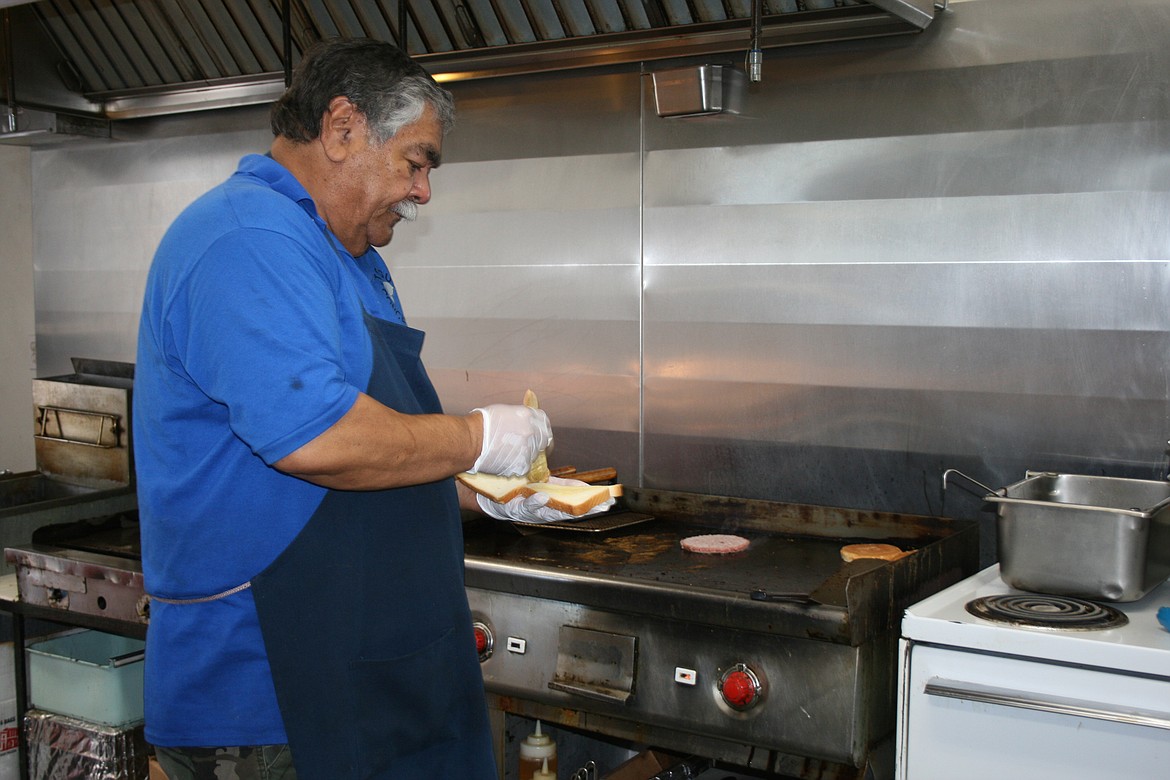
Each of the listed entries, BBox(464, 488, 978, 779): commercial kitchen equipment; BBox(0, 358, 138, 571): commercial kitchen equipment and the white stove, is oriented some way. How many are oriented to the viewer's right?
0

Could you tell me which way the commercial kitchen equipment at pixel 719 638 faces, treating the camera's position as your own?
facing the viewer and to the left of the viewer

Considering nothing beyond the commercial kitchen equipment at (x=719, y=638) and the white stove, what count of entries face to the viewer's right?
0

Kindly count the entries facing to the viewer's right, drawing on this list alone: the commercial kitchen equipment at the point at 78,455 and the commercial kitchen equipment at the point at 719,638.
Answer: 0

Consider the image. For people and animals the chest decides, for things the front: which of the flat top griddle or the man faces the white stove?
the man

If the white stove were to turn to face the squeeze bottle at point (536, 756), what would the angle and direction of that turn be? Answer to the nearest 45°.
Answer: approximately 45° to its right

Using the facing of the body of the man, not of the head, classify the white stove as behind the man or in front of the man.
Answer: in front

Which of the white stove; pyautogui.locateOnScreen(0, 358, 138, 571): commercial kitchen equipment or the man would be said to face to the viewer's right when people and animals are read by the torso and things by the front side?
the man

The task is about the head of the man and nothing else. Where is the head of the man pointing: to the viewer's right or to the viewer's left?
to the viewer's right

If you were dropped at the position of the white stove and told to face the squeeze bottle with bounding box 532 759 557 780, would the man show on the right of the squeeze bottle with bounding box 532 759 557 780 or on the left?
left

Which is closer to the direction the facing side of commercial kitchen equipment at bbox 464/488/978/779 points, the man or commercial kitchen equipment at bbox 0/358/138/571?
the man

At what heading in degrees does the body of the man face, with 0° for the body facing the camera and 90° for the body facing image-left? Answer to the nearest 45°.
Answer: approximately 270°

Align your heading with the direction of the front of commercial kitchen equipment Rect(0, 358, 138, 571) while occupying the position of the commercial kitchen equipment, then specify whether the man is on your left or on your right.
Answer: on your left
